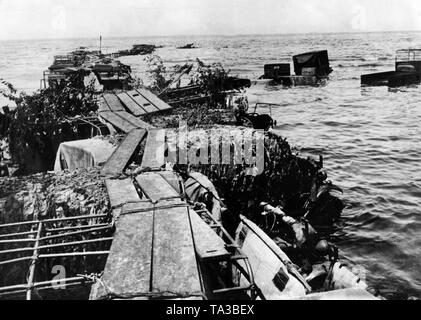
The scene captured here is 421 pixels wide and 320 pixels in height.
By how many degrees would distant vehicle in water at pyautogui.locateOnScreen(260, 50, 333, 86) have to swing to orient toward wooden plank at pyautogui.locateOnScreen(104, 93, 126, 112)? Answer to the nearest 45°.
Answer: approximately 90° to its left

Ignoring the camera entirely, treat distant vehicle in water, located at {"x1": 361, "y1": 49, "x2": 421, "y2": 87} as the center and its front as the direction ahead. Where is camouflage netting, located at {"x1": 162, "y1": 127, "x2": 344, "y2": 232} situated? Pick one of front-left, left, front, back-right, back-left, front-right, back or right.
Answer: left

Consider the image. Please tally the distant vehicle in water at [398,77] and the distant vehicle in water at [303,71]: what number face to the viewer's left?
2

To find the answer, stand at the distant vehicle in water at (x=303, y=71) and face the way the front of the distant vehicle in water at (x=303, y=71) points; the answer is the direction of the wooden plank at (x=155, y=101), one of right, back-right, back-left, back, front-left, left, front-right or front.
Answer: left

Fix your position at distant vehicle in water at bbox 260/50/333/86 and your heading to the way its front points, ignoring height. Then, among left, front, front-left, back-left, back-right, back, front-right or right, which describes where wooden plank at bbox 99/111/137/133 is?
left

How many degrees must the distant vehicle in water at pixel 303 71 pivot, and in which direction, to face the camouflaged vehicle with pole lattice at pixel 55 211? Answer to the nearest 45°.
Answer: approximately 90° to its left

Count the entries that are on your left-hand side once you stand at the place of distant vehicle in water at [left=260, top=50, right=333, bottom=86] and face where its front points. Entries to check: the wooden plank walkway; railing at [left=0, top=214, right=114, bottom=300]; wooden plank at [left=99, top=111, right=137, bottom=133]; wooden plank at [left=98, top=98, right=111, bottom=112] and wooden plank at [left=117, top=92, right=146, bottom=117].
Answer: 5

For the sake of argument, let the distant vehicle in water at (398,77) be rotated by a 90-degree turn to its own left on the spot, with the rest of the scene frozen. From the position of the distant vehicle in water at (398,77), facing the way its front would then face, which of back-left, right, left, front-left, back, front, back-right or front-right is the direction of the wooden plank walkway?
front

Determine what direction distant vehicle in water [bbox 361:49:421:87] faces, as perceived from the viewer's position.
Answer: facing to the left of the viewer

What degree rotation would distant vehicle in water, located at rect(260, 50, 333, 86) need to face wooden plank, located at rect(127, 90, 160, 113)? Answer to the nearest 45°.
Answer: approximately 90° to its left

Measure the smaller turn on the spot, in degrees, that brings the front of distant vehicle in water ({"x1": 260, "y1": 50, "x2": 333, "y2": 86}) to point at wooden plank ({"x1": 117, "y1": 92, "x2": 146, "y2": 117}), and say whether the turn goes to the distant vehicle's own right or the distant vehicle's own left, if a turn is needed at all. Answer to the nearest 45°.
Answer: approximately 90° to the distant vehicle's own left

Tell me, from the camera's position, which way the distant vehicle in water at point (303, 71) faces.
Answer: facing to the left of the viewer

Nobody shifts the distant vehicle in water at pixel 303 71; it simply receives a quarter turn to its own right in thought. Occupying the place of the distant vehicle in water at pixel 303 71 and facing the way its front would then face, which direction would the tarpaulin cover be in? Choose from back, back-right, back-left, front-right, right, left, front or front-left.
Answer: back
